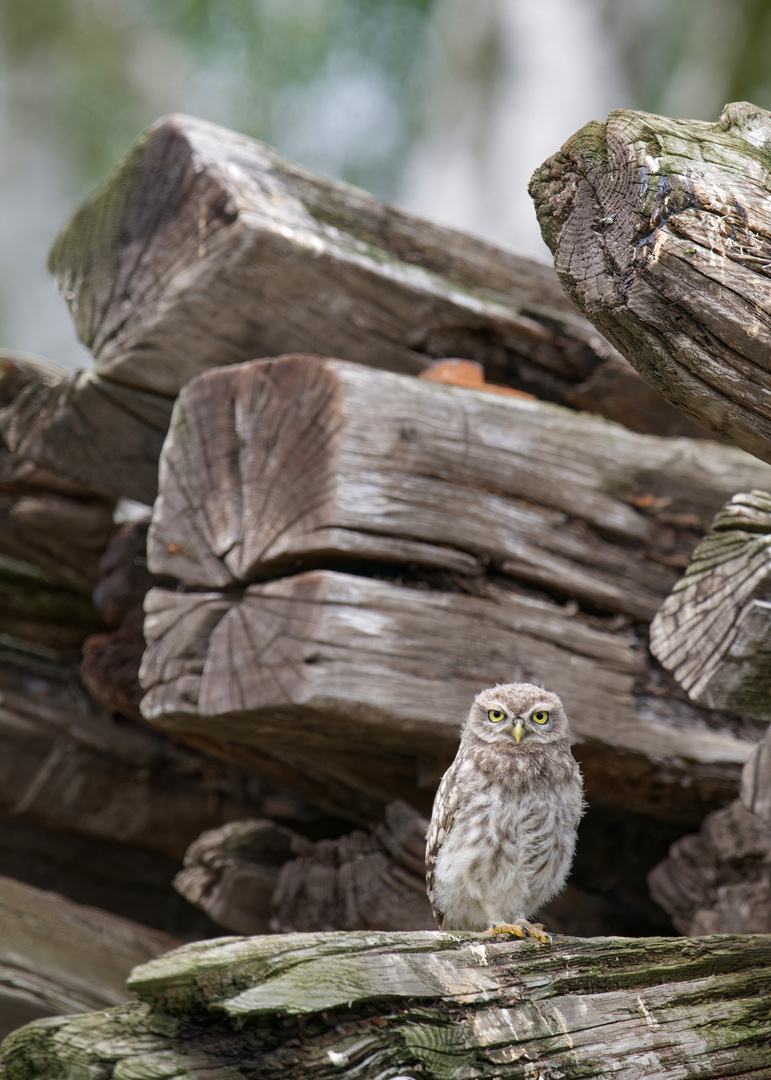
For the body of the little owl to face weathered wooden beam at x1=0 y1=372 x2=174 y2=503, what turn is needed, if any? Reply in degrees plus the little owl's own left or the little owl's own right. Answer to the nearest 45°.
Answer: approximately 180°

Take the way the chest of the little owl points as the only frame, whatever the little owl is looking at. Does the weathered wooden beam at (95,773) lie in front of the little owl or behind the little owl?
behind

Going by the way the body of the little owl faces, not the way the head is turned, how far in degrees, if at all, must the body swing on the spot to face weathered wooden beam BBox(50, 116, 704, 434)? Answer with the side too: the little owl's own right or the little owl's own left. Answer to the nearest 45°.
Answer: approximately 180°
